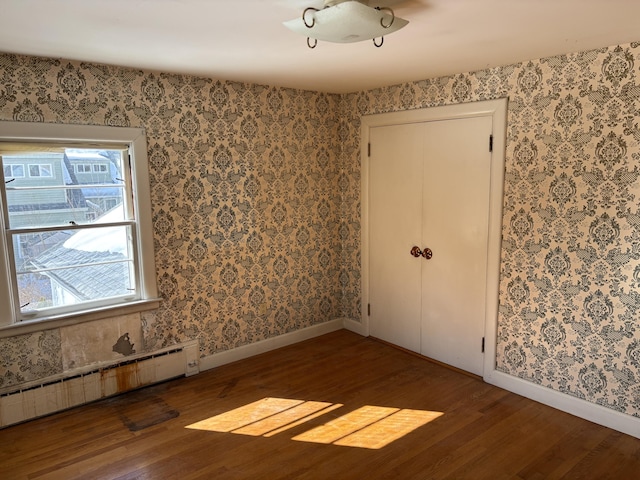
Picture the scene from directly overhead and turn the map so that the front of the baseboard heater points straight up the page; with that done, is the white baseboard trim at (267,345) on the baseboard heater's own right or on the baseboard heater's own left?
on the baseboard heater's own left

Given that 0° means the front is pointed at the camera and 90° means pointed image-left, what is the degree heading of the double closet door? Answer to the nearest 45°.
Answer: approximately 45°

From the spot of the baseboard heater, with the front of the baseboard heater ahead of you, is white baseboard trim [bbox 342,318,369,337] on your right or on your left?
on your left

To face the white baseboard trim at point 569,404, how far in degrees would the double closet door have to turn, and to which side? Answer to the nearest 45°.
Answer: approximately 90° to its left

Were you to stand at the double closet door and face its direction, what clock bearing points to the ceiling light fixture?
The ceiling light fixture is roughly at 11 o'clock from the double closet door.

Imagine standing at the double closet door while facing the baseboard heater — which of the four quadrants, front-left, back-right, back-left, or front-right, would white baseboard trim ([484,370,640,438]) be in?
back-left

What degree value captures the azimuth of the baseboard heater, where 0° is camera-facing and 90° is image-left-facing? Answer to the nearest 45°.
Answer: approximately 315°
